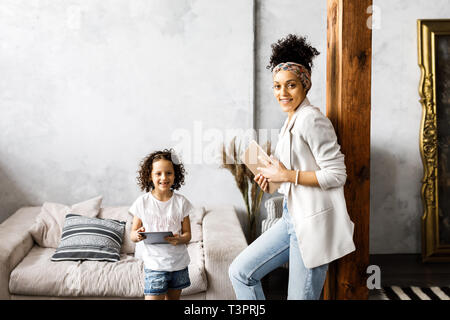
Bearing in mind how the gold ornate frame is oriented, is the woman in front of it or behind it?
in front

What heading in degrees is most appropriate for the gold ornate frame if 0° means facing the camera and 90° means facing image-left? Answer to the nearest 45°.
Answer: approximately 0°

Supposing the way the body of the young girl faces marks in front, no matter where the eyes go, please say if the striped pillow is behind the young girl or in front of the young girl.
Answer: behind

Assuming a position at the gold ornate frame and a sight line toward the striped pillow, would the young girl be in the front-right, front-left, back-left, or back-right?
front-left

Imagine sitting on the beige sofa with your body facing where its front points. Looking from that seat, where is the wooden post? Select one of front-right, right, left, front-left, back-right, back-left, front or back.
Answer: front-left

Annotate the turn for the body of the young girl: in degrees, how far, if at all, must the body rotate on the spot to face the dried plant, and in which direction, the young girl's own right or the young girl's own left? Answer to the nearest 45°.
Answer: approximately 135° to the young girl's own left

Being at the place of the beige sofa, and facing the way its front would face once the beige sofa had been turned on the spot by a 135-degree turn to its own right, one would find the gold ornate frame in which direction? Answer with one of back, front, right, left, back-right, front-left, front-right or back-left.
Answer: back-right

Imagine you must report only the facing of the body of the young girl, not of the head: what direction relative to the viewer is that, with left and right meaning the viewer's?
facing the viewer

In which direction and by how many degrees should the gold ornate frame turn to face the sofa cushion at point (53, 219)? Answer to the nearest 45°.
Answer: approximately 45° to its right

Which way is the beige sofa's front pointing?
toward the camera

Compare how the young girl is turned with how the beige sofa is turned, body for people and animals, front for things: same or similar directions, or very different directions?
same or similar directions

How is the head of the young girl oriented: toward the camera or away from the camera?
toward the camera
